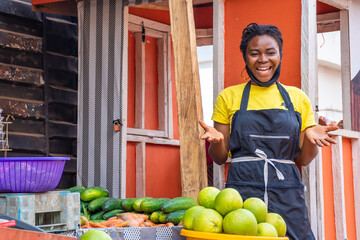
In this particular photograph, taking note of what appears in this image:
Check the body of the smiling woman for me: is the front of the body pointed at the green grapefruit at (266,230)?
yes

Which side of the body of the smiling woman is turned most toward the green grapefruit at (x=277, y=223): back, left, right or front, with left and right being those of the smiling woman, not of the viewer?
front

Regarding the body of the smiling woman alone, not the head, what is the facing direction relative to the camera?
toward the camera

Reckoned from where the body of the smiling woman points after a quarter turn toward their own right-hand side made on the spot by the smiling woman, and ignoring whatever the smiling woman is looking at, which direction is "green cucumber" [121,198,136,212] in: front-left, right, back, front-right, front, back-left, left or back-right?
front-right

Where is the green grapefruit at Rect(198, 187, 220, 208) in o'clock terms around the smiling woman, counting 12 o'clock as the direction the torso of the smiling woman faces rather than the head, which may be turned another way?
The green grapefruit is roughly at 1 o'clock from the smiling woman.

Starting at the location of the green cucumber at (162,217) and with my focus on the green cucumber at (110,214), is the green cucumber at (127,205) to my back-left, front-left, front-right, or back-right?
front-right

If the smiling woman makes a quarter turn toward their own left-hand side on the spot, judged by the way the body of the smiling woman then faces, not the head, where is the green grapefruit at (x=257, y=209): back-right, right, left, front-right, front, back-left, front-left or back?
right

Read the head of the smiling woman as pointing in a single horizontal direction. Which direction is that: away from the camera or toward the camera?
toward the camera

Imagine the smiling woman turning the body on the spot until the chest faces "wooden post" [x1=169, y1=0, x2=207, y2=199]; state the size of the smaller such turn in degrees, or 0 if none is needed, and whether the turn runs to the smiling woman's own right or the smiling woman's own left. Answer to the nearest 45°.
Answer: approximately 135° to the smiling woman's own right

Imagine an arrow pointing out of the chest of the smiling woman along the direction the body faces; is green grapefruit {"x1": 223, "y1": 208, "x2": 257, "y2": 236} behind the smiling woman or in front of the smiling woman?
in front

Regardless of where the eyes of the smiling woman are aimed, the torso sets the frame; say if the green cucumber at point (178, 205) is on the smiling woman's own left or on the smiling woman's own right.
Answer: on the smiling woman's own right

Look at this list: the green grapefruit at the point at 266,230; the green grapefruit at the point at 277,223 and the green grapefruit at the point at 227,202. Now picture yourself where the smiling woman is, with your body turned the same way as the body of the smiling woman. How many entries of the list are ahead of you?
3
